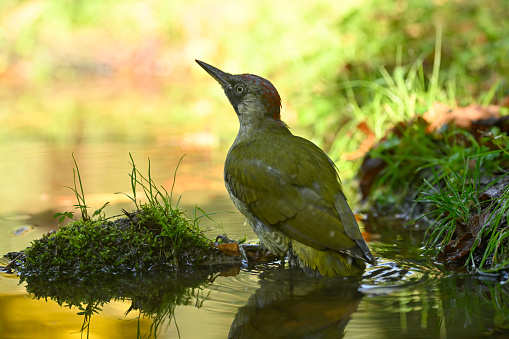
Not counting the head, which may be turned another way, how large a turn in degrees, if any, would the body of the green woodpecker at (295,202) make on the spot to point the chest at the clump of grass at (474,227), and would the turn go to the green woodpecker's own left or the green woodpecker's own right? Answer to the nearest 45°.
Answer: approximately 135° to the green woodpecker's own right

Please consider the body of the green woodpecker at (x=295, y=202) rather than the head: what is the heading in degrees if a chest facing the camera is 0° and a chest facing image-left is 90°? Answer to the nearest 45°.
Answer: approximately 135°

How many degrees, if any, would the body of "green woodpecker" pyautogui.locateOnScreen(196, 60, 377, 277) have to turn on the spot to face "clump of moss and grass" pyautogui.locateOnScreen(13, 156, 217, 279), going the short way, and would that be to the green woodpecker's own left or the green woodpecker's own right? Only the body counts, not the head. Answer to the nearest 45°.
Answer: approximately 45° to the green woodpecker's own left
